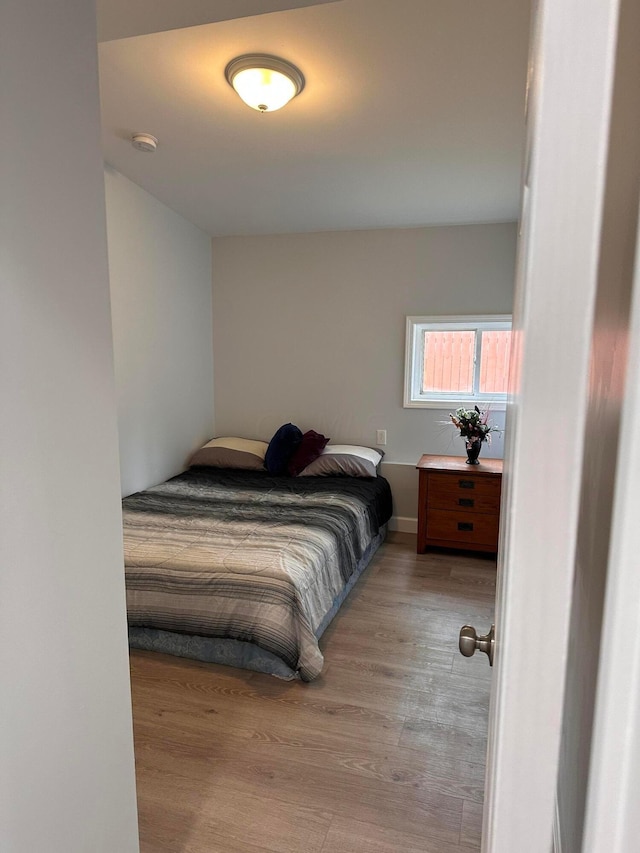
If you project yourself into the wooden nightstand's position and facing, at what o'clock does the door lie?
The door is roughly at 12 o'clock from the wooden nightstand.

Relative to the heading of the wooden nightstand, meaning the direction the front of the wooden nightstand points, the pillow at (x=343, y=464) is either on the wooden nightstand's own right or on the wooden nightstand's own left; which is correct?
on the wooden nightstand's own right

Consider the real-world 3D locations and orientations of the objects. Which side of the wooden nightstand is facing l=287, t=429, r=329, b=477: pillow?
right

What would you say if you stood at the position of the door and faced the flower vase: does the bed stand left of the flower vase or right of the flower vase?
left

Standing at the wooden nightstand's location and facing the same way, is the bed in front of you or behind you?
in front

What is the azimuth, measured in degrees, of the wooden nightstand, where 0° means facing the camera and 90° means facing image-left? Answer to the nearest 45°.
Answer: approximately 0°

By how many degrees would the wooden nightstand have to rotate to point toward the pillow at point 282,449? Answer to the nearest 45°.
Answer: approximately 90° to its right
